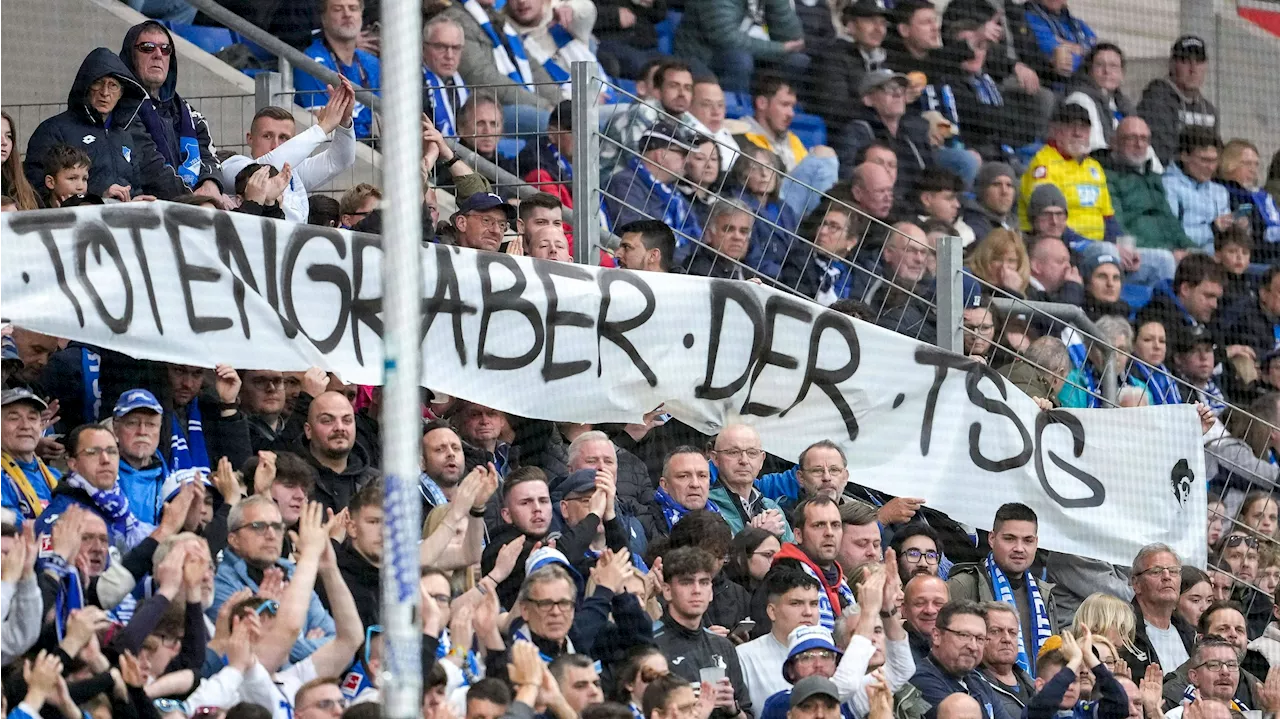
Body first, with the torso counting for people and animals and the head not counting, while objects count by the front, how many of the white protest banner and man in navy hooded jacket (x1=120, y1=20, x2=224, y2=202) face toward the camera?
2

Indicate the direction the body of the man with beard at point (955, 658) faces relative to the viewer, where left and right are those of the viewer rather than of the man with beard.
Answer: facing the viewer and to the right of the viewer

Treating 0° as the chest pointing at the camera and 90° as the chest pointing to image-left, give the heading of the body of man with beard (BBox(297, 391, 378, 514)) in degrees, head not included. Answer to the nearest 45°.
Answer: approximately 315°

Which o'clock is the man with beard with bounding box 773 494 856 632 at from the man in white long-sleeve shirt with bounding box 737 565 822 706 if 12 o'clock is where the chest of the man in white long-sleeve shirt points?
The man with beard is roughly at 8 o'clock from the man in white long-sleeve shirt.

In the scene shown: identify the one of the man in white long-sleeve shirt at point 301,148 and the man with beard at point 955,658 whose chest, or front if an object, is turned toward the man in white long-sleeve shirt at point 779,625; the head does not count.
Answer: the man in white long-sleeve shirt at point 301,148

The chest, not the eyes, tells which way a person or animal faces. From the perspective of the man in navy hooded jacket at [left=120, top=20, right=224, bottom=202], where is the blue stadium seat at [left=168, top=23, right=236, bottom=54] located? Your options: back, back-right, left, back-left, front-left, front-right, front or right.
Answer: back

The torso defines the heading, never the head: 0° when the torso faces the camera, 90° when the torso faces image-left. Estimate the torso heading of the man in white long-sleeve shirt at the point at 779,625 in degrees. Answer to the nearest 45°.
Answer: approximately 315°

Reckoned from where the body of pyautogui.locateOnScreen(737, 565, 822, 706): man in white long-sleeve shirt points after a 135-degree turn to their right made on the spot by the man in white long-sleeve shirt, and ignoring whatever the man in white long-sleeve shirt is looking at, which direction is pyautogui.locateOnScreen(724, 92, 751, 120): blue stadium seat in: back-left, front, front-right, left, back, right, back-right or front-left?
right

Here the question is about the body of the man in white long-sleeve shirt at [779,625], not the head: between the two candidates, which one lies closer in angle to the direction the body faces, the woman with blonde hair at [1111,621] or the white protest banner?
the woman with blonde hair

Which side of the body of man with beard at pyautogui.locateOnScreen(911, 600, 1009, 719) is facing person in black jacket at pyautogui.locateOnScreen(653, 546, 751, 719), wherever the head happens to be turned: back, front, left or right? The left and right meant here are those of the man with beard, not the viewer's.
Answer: right

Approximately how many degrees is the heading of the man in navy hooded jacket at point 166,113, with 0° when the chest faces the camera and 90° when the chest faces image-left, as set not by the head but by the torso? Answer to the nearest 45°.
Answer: approximately 0°
